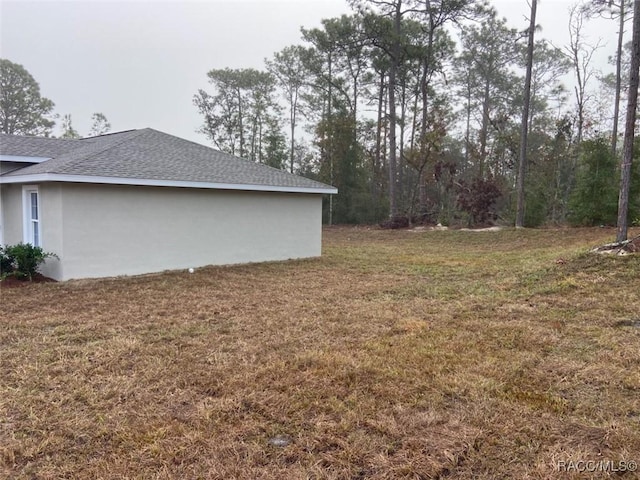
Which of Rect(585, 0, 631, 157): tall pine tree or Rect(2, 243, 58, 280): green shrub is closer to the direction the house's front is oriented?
the green shrub

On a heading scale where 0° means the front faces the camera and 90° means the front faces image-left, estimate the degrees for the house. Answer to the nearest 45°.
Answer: approximately 45°

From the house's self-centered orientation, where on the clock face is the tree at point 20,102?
The tree is roughly at 4 o'clock from the house.

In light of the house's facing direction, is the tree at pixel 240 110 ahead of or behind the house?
behind

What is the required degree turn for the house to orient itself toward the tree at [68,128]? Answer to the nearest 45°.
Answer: approximately 135° to its right

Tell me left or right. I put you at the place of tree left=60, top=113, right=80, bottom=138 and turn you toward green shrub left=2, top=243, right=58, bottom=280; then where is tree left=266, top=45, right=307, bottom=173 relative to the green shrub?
left

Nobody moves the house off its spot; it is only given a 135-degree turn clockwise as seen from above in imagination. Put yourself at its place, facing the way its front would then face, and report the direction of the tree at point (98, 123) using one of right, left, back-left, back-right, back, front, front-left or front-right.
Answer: front
